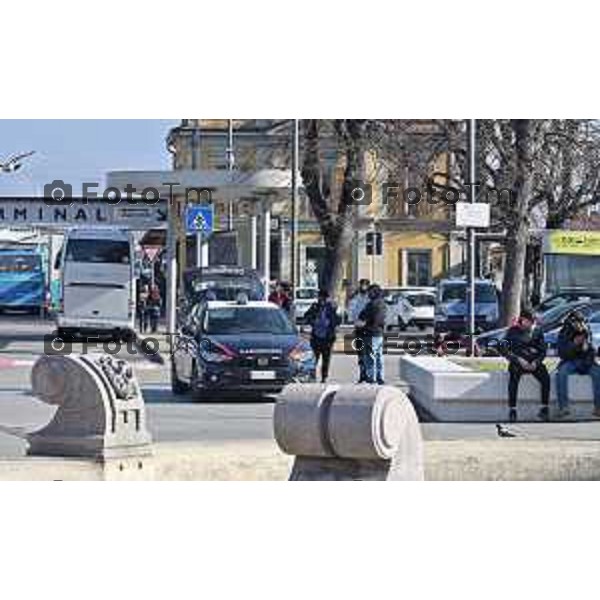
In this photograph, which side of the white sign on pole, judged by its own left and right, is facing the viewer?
front

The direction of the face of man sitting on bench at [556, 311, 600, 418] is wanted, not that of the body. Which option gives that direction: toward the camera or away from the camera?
toward the camera

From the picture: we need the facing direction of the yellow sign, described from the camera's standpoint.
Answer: facing the viewer

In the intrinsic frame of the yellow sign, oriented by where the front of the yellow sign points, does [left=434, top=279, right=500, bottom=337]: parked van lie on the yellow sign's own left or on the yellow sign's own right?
on the yellow sign's own right

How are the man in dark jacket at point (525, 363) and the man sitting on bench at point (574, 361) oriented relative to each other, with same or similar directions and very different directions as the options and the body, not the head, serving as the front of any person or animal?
same or similar directions

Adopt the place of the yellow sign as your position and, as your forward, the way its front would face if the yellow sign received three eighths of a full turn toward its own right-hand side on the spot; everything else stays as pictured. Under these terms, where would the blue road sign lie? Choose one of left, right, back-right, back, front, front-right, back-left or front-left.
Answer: left

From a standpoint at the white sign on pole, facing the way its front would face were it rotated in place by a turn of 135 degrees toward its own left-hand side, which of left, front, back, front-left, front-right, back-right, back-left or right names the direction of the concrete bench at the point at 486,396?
back-right

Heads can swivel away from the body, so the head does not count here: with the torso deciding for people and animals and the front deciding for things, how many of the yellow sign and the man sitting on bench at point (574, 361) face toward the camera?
2

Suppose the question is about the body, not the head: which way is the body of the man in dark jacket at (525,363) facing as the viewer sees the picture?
toward the camera

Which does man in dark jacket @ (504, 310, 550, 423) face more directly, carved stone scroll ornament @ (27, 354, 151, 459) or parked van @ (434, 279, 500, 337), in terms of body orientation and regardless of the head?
the carved stone scroll ornament

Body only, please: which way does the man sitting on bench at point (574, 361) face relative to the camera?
toward the camera

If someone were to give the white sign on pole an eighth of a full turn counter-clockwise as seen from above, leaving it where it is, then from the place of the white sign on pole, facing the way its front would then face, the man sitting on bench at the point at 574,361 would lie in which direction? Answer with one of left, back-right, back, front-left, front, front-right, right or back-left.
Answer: front-right

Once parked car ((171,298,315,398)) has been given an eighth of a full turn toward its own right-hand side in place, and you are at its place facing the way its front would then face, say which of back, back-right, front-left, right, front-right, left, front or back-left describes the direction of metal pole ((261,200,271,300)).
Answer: back

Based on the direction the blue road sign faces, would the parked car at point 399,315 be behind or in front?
behind
